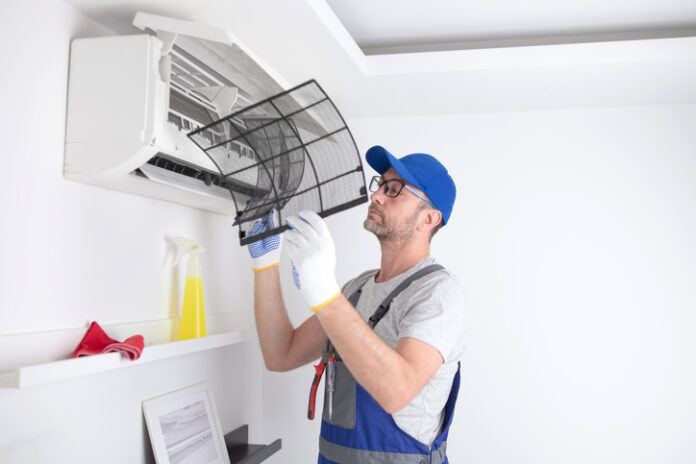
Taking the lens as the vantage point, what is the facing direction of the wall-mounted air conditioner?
facing the viewer and to the right of the viewer

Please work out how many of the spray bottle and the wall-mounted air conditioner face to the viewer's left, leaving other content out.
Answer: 1

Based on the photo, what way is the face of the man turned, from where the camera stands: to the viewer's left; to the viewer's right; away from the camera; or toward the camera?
to the viewer's left

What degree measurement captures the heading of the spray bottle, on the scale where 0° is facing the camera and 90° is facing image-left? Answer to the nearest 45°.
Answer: approximately 90°
